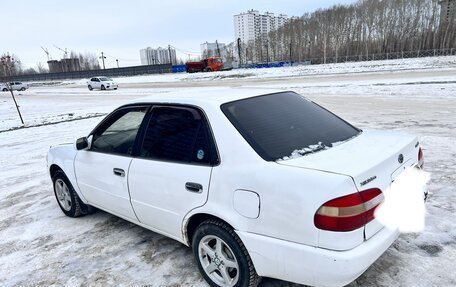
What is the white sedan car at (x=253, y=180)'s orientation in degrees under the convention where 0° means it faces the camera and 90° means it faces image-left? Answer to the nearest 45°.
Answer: approximately 135°
